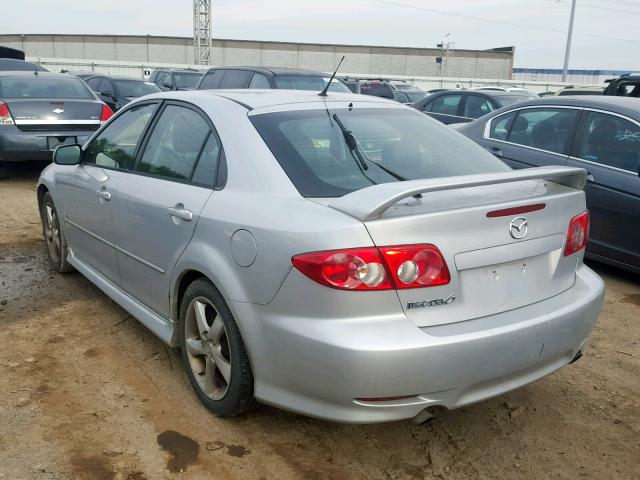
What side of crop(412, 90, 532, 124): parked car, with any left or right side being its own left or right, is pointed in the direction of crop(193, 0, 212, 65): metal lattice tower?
back

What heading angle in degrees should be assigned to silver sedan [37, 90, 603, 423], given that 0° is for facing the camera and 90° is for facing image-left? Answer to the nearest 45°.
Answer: approximately 135°

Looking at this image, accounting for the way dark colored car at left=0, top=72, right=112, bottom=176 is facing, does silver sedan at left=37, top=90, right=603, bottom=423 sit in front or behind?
behind

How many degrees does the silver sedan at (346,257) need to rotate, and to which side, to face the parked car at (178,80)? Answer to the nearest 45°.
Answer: approximately 45° to its right

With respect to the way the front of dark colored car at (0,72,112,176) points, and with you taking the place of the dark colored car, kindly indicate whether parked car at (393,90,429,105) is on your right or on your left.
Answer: on your right

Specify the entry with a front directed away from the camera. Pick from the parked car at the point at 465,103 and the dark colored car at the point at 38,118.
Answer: the dark colored car

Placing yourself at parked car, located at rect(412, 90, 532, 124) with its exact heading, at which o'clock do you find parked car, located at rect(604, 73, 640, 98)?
parked car, located at rect(604, 73, 640, 98) is roughly at 12 o'clock from parked car, located at rect(412, 90, 532, 124).

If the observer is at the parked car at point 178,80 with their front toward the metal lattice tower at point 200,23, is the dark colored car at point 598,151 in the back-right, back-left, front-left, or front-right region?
back-right

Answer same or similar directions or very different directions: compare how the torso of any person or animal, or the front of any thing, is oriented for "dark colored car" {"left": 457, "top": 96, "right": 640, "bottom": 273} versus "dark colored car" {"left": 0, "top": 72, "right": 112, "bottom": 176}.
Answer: very different directions

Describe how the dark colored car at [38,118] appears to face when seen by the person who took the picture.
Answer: facing away from the viewer

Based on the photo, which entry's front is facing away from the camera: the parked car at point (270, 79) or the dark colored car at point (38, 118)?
the dark colored car

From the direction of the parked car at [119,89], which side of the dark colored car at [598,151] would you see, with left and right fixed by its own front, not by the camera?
back
